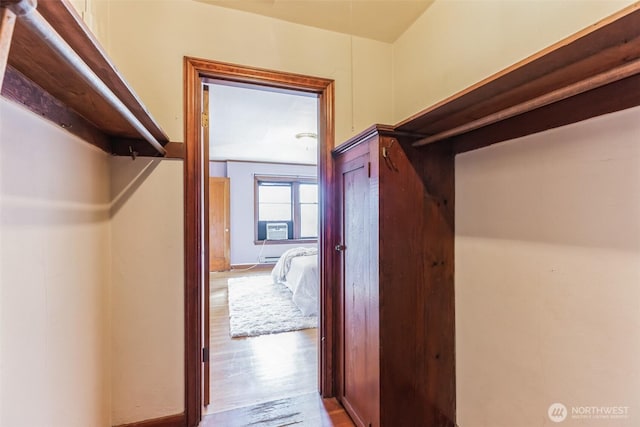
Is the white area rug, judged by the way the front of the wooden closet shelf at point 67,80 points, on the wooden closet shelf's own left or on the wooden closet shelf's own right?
on the wooden closet shelf's own left

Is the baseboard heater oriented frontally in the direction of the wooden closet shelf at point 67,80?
yes

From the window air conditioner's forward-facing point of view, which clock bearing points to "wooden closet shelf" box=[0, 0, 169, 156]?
The wooden closet shelf is roughly at 12 o'clock from the window air conditioner.

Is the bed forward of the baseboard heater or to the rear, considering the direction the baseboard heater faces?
forward

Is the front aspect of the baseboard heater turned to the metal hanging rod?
yes

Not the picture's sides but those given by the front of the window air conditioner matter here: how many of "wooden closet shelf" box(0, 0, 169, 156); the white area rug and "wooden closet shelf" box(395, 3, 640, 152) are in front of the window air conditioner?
3

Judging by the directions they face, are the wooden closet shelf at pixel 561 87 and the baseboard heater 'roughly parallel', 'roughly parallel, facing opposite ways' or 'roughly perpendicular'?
roughly perpendicular

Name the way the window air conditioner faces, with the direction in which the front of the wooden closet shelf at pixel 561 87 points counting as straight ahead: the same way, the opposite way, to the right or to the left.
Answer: to the left

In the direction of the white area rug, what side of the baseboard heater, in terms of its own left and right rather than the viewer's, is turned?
front

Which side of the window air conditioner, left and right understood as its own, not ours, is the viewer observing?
front

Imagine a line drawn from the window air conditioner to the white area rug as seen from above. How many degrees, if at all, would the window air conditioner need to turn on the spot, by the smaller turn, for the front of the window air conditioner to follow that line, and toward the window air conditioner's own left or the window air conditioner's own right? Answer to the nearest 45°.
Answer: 0° — it already faces it

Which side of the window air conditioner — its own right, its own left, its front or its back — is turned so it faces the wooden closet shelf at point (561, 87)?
front

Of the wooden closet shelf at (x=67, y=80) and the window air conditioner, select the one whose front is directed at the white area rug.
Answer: the window air conditioner

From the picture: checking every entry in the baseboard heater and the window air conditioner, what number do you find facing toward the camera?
2

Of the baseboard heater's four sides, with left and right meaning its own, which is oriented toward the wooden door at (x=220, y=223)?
right
